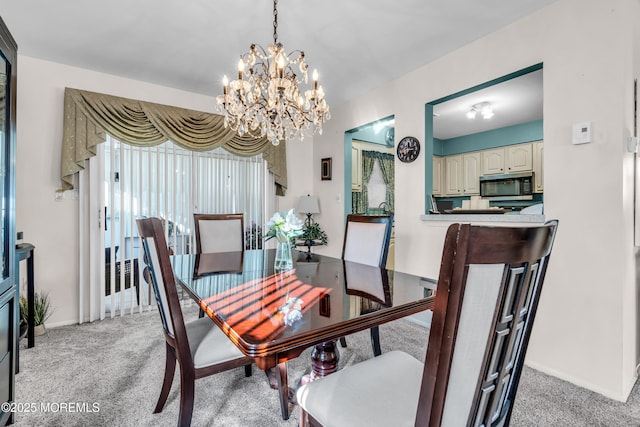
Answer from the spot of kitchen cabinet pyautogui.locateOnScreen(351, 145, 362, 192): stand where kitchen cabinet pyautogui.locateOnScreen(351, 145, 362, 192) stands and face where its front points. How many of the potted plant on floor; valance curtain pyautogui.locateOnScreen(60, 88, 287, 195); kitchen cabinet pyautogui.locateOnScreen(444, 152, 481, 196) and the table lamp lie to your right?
3

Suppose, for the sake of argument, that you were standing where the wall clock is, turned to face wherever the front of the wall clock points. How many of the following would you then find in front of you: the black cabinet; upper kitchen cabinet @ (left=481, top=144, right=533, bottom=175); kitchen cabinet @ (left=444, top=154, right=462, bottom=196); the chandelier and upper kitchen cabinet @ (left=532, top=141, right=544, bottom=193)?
2

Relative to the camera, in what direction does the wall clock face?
facing the viewer and to the left of the viewer

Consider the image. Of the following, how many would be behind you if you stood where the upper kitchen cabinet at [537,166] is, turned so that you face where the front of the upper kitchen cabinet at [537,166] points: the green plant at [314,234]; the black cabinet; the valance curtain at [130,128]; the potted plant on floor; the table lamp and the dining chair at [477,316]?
0

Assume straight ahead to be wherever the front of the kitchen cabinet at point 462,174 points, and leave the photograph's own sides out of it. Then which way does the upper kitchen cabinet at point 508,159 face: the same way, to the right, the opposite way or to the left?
the same way

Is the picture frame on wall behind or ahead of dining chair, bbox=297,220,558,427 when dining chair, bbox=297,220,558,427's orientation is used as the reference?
ahead

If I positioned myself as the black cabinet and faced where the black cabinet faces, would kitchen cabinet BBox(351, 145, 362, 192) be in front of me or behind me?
in front

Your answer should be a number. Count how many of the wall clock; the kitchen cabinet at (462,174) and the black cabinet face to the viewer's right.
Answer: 1

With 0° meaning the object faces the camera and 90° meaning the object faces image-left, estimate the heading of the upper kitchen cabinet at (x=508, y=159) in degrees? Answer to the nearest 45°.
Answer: approximately 45°

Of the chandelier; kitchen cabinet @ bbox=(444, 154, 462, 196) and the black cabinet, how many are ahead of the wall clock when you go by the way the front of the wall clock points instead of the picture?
2

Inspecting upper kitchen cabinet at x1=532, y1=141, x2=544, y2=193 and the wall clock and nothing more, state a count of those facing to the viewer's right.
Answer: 0

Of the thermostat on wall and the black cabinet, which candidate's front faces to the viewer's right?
the black cabinet

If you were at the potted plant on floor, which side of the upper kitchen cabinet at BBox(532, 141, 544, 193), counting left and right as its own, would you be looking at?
front

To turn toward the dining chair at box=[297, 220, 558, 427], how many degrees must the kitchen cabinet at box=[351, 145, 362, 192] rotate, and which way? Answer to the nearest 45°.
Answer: approximately 45° to its right

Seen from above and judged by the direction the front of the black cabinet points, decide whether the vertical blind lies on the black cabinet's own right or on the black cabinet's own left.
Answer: on the black cabinet's own left

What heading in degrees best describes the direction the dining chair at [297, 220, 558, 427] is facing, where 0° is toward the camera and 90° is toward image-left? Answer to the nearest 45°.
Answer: approximately 135°

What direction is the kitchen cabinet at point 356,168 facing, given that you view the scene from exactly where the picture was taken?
facing the viewer and to the right of the viewer

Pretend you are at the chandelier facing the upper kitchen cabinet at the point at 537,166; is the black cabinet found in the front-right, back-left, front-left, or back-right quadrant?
back-left

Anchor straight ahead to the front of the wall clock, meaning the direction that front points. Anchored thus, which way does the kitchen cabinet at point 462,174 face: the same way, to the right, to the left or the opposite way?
the same way
